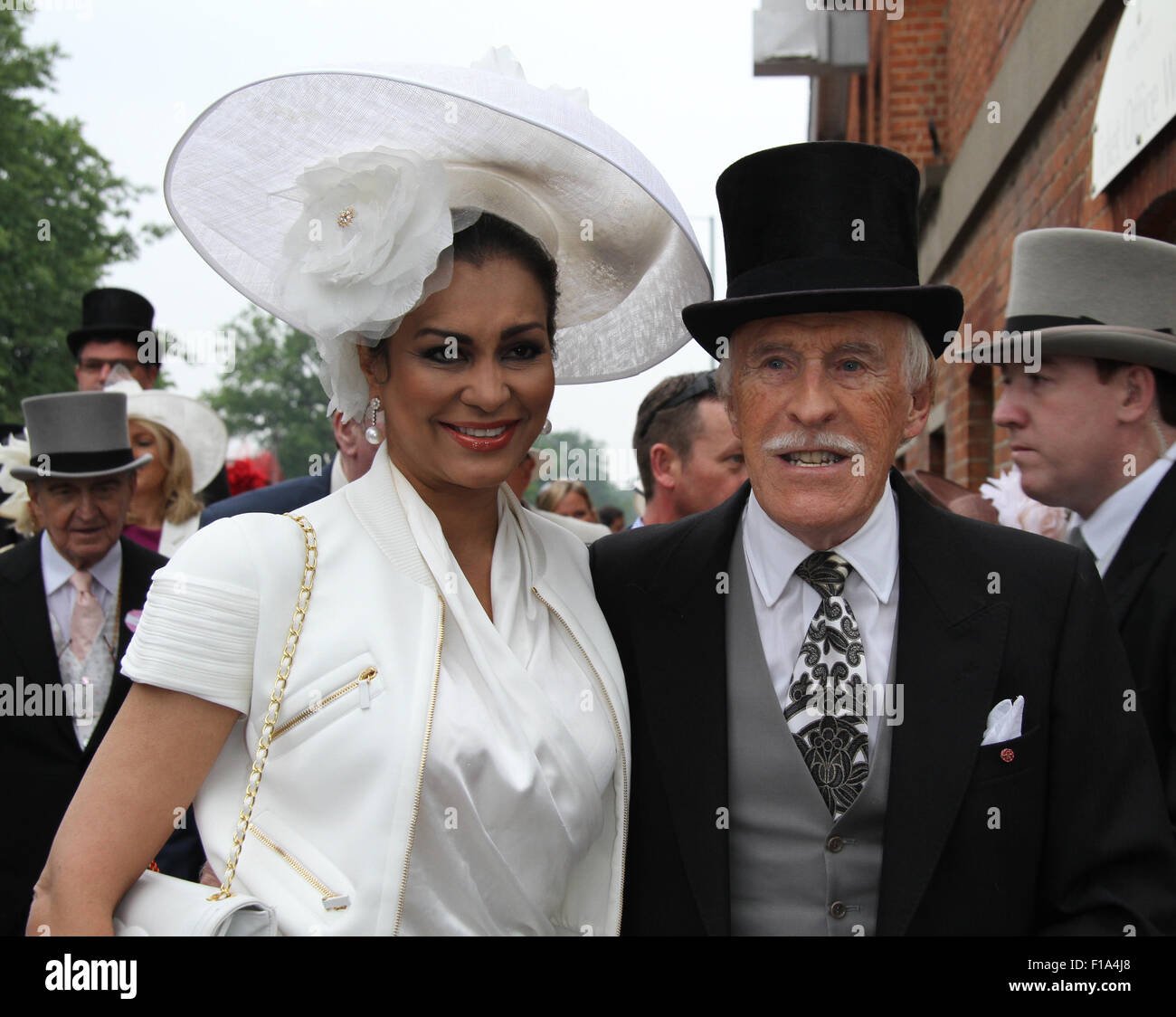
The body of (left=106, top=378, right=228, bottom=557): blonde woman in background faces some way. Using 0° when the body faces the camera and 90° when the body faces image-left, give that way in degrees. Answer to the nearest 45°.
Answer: approximately 45°

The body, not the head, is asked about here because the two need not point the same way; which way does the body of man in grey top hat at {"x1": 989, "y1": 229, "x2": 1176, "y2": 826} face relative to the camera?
to the viewer's left

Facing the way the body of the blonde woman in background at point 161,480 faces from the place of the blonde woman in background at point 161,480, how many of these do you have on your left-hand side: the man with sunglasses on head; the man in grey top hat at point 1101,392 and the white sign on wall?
3

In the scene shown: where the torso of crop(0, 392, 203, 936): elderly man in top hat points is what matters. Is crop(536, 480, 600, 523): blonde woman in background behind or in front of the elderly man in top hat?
behind

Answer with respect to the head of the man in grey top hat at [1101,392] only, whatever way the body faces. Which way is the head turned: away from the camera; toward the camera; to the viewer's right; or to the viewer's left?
to the viewer's left

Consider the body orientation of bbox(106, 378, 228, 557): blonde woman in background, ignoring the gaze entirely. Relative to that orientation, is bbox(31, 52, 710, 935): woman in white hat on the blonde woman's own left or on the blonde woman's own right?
on the blonde woman's own left

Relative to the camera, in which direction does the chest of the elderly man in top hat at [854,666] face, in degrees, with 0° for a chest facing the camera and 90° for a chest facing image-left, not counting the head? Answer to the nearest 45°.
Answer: approximately 0°

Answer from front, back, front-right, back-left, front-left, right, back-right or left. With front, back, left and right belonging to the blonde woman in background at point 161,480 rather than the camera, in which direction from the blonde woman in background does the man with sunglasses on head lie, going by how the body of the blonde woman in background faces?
left

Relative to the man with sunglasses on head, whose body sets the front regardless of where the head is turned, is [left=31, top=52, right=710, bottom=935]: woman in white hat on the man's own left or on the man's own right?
on the man's own right

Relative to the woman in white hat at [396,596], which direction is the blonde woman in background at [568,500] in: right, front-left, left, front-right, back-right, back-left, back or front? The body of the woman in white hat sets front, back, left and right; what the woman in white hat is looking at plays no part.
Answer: back-left
